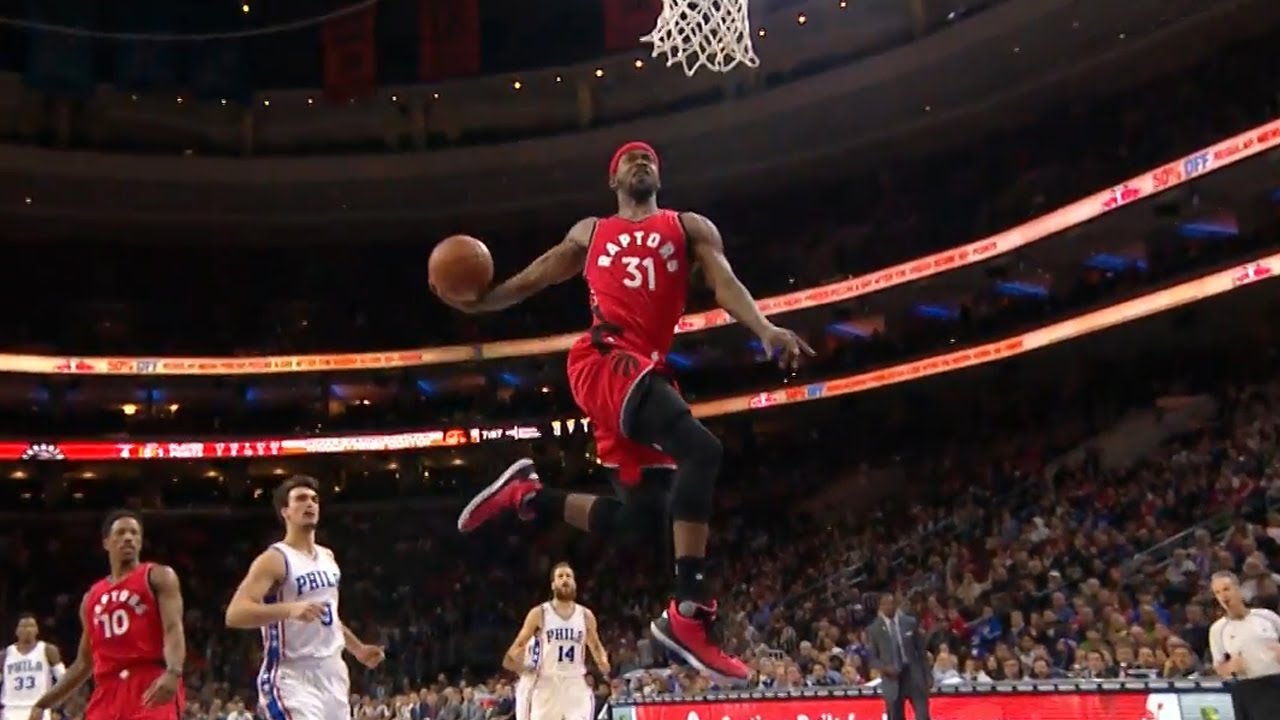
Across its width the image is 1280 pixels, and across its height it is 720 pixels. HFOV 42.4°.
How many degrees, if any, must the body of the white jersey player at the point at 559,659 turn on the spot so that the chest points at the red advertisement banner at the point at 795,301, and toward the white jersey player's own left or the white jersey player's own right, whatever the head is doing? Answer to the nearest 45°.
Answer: approximately 180°

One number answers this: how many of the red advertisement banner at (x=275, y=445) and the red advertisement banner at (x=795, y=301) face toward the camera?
2

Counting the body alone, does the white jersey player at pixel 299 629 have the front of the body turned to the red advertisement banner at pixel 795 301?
no

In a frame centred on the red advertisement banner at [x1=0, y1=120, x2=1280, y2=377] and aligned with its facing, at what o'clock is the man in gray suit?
The man in gray suit is roughly at 12 o'clock from the red advertisement banner.

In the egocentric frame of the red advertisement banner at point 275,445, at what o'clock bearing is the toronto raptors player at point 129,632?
The toronto raptors player is roughly at 12 o'clock from the red advertisement banner.

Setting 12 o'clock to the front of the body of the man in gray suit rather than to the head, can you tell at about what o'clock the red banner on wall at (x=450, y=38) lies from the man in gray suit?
The red banner on wall is roughly at 5 o'clock from the man in gray suit.

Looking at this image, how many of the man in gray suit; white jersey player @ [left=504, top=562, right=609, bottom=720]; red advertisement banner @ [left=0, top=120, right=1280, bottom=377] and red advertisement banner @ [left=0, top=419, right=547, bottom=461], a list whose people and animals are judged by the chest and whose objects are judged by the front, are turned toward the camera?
4

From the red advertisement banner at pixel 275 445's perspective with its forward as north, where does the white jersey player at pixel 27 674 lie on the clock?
The white jersey player is roughly at 12 o'clock from the red advertisement banner.

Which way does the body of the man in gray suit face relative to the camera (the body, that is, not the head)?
toward the camera

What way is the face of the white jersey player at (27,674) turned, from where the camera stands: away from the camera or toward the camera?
toward the camera

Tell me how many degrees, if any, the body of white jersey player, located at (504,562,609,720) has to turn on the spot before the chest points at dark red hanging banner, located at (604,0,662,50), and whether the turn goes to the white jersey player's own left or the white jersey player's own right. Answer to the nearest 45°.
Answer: approximately 180°

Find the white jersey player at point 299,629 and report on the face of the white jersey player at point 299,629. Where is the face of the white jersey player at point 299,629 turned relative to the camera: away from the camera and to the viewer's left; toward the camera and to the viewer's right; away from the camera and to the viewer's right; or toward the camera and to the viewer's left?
toward the camera and to the viewer's right

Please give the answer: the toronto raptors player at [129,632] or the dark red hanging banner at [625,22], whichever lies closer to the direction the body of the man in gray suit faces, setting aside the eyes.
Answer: the toronto raptors player

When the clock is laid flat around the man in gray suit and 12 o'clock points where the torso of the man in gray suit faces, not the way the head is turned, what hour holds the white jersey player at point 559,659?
The white jersey player is roughly at 2 o'clock from the man in gray suit.

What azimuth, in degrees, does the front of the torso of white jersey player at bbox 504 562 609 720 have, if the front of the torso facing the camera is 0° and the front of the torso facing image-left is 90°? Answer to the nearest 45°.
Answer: approximately 0°

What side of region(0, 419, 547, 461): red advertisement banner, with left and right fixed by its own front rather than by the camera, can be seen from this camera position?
front

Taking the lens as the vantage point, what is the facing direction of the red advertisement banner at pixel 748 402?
facing the viewer

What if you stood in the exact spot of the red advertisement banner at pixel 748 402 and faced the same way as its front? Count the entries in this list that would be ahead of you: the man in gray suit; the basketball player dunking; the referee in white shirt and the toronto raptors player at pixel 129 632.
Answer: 4
